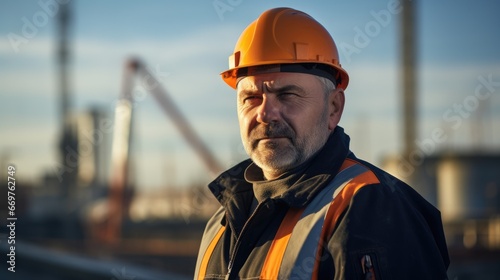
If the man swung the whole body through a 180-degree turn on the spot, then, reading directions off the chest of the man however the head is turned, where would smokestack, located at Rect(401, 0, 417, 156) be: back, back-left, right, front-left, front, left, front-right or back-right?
front-left

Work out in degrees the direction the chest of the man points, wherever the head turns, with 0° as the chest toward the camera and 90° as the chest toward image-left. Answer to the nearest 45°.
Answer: approximately 45°

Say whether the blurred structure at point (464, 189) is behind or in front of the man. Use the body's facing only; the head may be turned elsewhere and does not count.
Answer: behind
